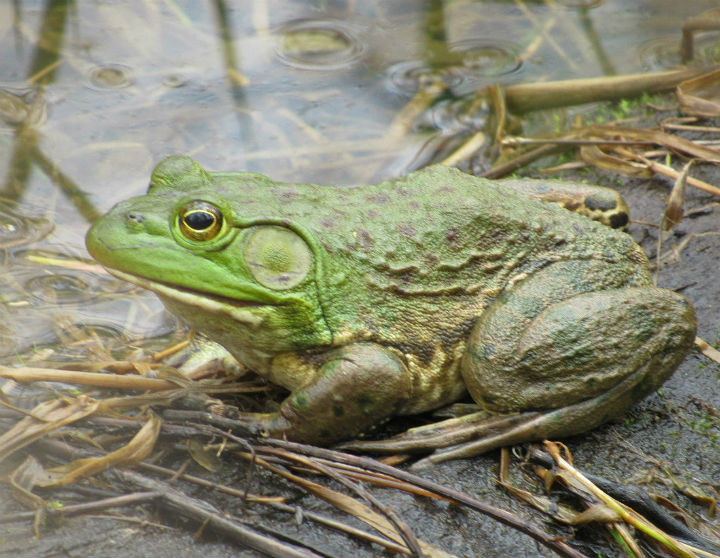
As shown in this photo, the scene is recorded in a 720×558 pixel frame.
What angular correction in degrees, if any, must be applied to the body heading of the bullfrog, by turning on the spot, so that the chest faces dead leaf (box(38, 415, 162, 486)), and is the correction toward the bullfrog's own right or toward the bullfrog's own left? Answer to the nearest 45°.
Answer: approximately 45° to the bullfrog's own left

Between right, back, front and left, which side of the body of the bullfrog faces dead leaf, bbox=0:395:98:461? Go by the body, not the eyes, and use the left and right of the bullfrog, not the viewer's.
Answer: front

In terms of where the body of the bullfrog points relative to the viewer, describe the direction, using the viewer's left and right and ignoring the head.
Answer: facing to the left of the viewer
